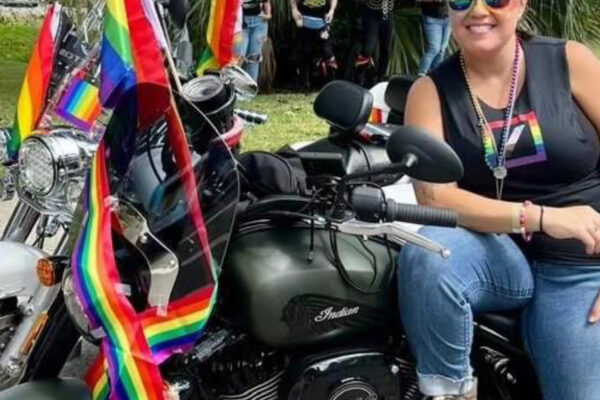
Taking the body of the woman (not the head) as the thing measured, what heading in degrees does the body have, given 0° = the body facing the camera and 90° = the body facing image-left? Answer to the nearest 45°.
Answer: approximately 0°

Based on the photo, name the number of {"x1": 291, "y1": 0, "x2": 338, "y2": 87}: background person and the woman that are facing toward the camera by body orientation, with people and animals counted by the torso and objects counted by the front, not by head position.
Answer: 2

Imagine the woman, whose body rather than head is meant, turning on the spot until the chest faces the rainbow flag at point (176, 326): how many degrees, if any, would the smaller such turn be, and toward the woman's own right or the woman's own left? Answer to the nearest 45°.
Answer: approximately 45° to the woman's own right

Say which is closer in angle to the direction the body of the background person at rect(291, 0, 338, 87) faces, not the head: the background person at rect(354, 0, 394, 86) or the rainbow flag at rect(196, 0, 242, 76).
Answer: the rainbow flag

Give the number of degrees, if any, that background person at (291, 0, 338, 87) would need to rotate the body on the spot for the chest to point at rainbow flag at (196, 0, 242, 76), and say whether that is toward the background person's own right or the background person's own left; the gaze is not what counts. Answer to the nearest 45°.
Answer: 0° — they already face it

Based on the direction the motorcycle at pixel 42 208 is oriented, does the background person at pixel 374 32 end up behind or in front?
behind

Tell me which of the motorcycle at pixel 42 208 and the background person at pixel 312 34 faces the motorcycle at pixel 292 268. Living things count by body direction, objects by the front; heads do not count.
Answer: the background person

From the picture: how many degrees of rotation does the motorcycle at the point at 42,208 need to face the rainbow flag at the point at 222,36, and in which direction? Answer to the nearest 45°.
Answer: approximately 180°

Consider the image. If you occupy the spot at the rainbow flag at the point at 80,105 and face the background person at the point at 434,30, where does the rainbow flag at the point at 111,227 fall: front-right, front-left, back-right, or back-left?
back-right

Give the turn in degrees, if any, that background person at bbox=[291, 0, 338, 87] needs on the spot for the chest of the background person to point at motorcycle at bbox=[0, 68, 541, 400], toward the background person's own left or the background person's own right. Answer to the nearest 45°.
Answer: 0° — they already face it
